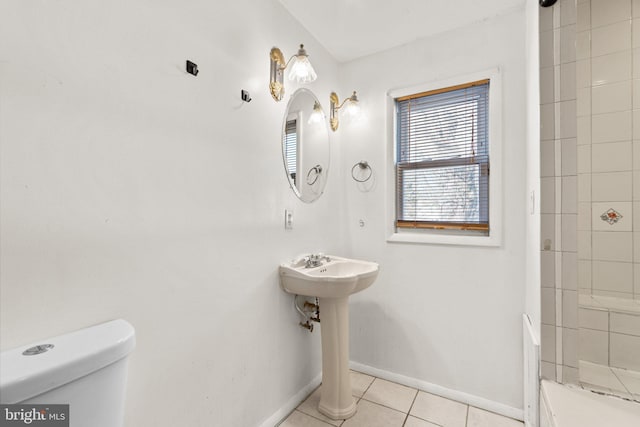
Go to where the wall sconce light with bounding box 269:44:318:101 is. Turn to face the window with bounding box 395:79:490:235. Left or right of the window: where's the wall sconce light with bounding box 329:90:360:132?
left

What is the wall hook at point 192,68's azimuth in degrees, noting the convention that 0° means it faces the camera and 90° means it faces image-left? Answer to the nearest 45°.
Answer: approximately 315°

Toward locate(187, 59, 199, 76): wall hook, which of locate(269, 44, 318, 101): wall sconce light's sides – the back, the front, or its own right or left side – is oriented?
right

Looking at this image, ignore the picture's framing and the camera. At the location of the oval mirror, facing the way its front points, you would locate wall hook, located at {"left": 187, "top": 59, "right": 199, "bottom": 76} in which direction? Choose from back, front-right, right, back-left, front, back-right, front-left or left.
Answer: right

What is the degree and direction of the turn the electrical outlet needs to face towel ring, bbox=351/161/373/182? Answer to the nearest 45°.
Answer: approximately 90° to its left

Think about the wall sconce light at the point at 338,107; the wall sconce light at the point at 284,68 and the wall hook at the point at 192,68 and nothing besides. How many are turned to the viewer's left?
0

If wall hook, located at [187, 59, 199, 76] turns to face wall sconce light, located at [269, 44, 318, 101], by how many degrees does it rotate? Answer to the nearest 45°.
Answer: approximately 90° to its left

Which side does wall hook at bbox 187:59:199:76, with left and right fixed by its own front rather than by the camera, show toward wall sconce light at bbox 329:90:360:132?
left

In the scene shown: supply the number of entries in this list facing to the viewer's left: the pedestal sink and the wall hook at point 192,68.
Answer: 0

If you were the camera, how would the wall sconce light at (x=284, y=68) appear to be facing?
facing the viewer and to the right of the viewer
